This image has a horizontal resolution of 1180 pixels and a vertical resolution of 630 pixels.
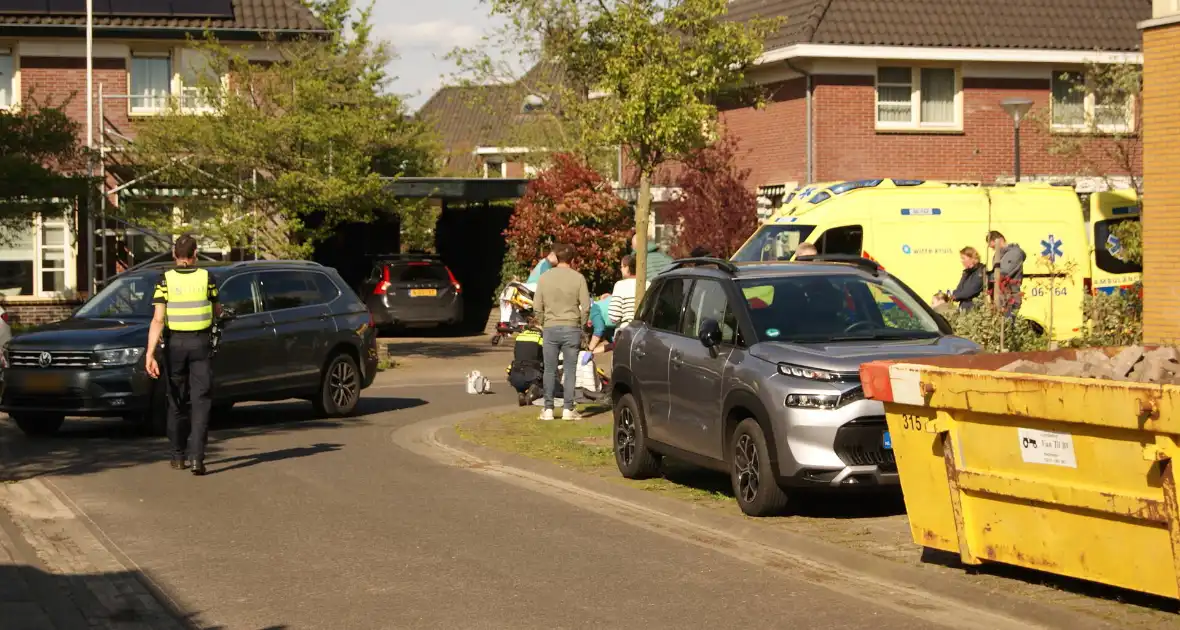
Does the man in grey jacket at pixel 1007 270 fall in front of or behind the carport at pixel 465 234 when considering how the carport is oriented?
in front

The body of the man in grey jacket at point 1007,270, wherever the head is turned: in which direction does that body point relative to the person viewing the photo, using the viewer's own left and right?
facing to the left of the viewer

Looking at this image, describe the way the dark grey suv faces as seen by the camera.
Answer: facing the viewer and to the left of the viewer

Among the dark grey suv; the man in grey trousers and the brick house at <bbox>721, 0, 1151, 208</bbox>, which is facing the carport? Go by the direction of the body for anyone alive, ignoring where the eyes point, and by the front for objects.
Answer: the man in grey trousers

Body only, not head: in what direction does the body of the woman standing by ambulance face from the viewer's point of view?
to the viewer's left

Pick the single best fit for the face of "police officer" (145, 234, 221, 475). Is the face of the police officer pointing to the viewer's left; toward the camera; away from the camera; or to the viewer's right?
away from the camera

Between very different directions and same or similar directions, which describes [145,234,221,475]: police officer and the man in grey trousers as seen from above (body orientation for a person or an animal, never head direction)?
same or similar directions

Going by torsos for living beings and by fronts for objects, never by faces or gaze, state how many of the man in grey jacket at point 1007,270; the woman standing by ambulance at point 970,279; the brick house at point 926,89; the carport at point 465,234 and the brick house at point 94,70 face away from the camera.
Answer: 0

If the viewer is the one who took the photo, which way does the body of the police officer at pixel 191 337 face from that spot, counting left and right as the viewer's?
facing away from the viewer

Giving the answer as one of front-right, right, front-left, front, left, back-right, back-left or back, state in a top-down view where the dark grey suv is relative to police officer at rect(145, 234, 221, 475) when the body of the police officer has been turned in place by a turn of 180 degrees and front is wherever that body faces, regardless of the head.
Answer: back

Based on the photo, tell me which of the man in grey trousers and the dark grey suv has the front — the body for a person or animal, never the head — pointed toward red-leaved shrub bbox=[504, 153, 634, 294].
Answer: the man in grey trousers

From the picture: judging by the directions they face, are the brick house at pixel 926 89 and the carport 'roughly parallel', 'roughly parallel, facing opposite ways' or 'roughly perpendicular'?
roughly parallel

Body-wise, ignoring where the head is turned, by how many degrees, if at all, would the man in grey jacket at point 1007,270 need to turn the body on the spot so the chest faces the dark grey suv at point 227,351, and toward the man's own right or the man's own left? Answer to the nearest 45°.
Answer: approximately 45° to the man's own left

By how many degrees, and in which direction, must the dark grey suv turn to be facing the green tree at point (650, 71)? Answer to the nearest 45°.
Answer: approximately 180°

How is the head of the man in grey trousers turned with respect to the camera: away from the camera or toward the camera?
away from the camera

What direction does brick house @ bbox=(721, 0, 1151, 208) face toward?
toward the camera

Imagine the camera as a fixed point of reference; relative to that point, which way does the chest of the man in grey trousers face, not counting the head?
away from the camera
